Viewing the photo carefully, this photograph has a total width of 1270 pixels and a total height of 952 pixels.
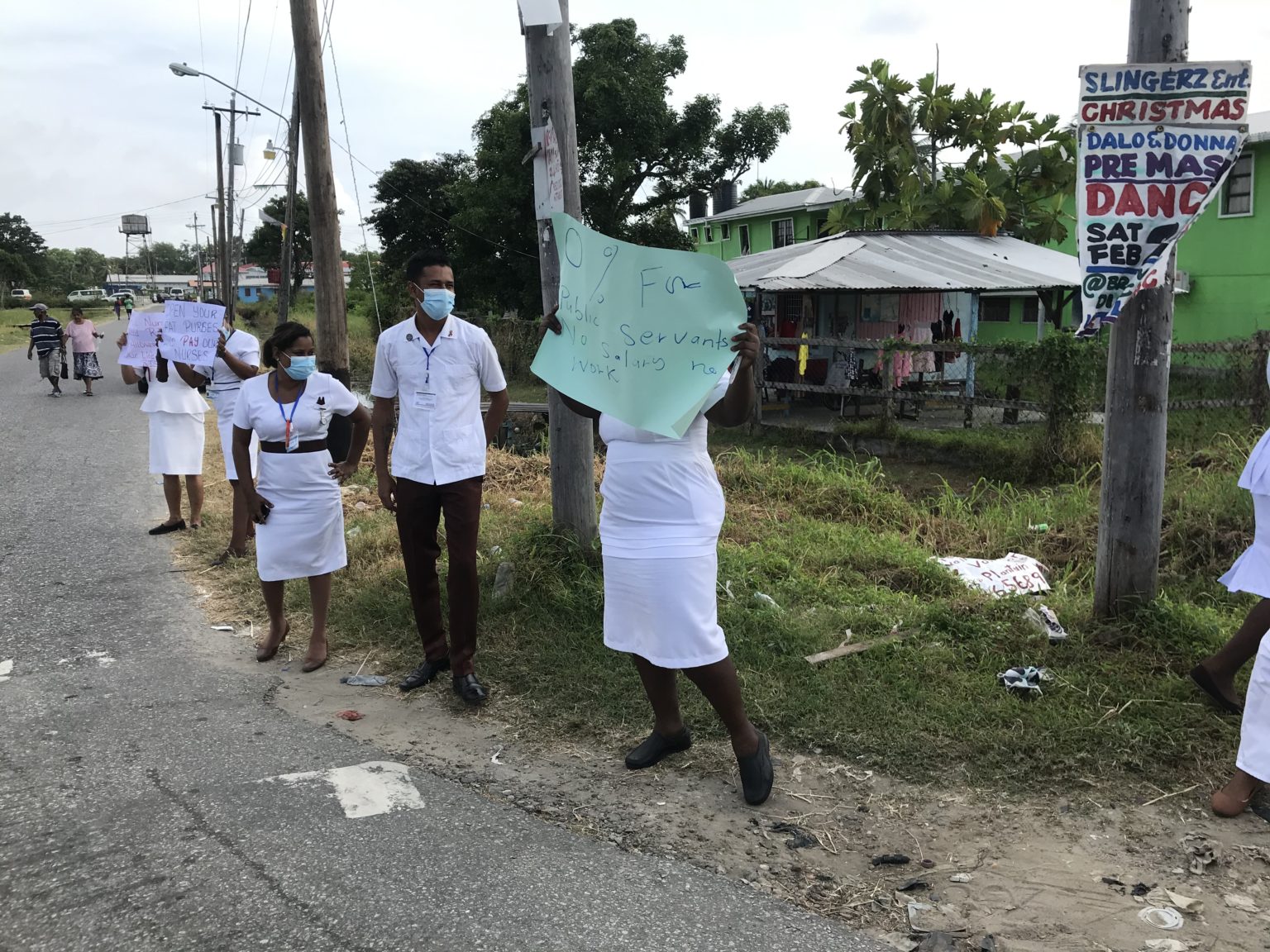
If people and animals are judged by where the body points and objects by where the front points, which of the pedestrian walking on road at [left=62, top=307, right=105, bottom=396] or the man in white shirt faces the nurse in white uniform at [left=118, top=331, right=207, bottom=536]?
the pedestrian walking on road

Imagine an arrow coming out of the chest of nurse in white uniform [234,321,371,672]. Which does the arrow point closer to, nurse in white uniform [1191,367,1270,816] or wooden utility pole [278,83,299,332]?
the nurse in white uniform

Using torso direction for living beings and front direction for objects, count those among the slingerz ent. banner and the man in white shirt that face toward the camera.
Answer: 2

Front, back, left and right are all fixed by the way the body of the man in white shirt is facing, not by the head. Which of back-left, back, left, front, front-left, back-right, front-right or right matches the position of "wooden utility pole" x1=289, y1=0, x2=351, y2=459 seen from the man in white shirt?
back

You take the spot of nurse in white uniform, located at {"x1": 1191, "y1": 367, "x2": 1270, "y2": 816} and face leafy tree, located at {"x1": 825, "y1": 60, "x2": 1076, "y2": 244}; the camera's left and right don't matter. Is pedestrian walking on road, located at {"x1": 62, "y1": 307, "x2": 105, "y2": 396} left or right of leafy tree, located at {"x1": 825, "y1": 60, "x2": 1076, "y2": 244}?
left

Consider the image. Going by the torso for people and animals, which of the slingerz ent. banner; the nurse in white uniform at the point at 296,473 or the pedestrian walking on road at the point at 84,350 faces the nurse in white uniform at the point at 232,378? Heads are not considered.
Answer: the pedestrian walking on road

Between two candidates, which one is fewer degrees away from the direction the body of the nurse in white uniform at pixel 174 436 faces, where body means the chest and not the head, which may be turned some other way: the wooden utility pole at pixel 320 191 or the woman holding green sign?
the woman holding green sign

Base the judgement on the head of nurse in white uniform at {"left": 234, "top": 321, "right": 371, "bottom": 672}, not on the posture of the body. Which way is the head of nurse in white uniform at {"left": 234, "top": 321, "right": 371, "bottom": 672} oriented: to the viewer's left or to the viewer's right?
to the viewer's right

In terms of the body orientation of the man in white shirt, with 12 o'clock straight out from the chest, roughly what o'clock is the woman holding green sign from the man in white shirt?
The woman holding green sign is roughly at 11 o'clock from the man in white shirt.

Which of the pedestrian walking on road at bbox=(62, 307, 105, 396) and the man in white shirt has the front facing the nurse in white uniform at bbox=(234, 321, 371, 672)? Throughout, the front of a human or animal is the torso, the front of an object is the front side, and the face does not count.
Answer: the pedestrian walking on road

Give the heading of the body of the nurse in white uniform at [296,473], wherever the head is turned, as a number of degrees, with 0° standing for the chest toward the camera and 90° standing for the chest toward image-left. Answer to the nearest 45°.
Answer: approximately 0°
